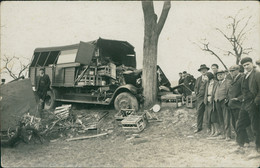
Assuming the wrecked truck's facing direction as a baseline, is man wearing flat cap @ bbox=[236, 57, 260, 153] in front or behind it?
in front

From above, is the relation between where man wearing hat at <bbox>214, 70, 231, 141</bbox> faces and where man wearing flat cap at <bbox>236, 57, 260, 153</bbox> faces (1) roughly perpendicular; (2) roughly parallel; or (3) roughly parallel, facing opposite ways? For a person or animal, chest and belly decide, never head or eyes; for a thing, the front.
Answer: roughly parallel

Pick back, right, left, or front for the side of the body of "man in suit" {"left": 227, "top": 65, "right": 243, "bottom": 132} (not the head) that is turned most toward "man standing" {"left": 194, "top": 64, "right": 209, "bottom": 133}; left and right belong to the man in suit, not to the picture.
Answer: right

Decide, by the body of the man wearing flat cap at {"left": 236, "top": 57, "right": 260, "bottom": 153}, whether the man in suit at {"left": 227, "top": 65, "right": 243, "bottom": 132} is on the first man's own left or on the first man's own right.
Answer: on the first man's own right

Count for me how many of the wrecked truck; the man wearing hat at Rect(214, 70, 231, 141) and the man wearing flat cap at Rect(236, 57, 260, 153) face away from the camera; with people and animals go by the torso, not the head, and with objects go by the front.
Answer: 0

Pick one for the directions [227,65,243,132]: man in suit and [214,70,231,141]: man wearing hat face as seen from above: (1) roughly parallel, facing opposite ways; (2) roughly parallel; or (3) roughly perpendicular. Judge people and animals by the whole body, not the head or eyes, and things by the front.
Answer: roughly parallel

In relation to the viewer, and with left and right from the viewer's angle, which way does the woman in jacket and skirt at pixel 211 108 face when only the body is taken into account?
facing the viewer and to the left of the viewer

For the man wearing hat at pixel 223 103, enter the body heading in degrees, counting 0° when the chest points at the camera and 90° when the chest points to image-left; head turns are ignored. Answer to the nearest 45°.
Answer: approximately 45°

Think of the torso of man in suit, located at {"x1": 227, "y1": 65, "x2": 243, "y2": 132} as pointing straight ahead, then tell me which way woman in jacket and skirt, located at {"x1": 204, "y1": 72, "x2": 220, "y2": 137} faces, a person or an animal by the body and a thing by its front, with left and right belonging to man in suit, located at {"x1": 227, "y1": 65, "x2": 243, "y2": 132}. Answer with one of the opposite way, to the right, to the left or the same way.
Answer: the same way

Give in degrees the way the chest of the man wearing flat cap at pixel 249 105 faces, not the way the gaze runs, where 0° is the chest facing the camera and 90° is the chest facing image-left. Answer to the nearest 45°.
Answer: approximately 45°

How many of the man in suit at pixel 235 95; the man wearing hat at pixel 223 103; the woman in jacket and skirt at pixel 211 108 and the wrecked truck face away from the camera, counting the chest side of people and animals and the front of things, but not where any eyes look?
0
